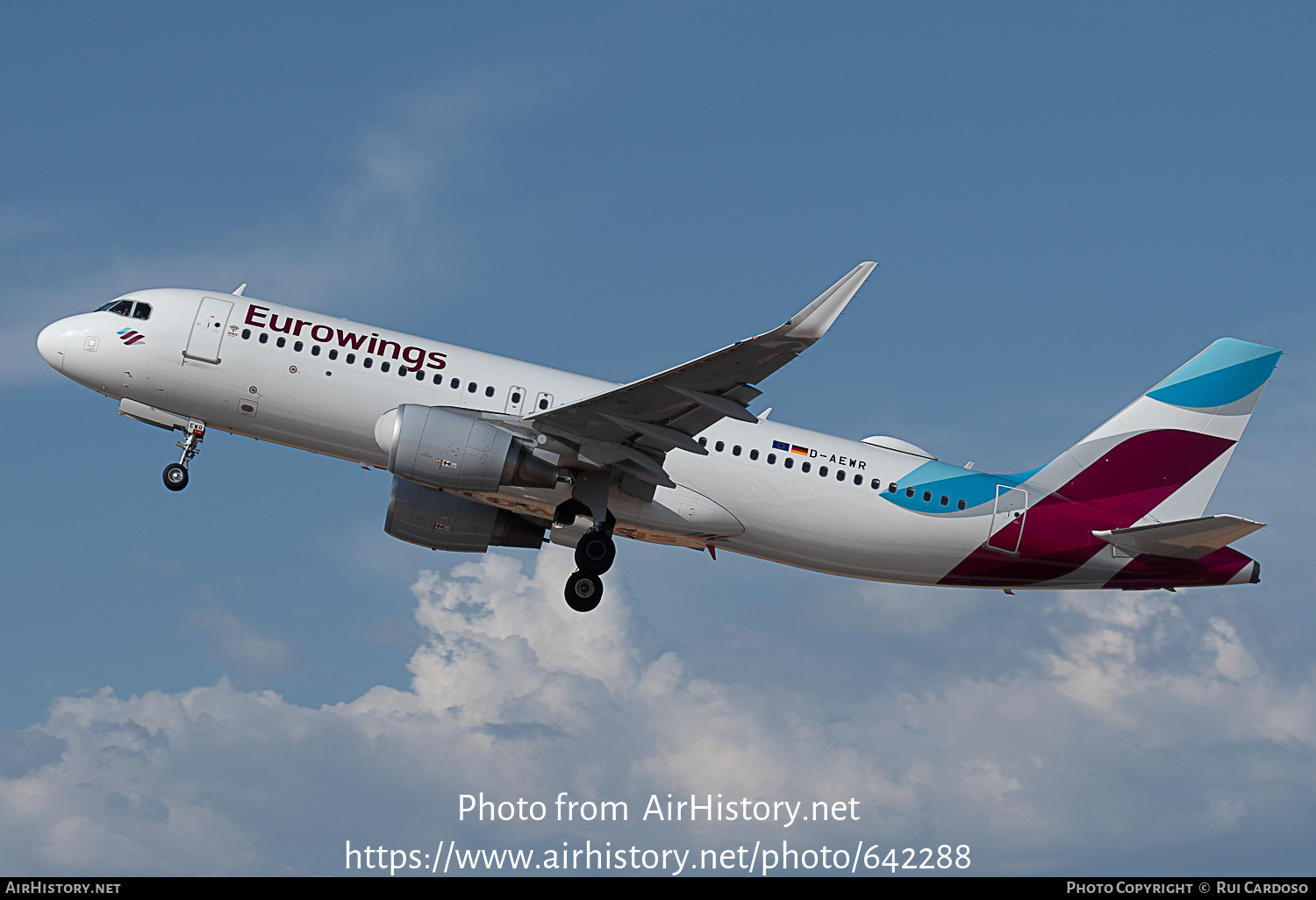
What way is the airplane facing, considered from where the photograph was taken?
facing to the left of the viewer
